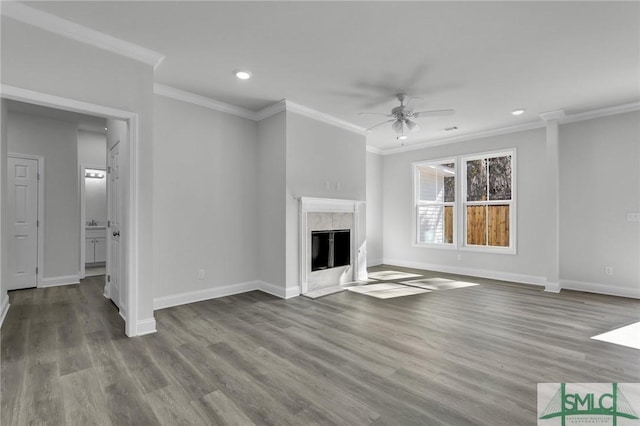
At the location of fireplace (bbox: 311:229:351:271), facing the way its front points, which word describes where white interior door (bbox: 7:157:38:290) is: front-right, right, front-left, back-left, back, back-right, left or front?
back-right

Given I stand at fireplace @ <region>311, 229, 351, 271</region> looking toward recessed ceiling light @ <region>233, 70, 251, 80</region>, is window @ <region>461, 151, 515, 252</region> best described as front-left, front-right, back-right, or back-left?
back-left

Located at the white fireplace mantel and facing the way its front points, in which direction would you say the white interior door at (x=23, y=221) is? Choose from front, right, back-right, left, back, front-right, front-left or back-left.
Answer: back-right

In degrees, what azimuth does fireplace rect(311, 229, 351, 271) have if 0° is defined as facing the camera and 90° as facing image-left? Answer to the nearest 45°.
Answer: approximately 315°

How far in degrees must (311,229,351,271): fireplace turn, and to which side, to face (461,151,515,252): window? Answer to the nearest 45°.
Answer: approximately 45° to its left

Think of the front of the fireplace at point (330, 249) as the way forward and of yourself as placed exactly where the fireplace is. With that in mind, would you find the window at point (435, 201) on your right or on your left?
on your left

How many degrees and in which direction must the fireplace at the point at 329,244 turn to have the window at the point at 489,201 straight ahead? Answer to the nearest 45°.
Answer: approximately 45° to its left

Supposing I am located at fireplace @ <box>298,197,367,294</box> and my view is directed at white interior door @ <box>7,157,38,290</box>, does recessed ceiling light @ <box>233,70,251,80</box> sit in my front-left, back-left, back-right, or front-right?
front-left

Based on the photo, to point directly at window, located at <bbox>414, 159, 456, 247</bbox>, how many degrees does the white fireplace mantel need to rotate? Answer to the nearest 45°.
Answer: approximately 90° to its left

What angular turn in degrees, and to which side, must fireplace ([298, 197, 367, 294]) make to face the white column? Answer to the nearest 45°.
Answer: approximately 45° to its left
